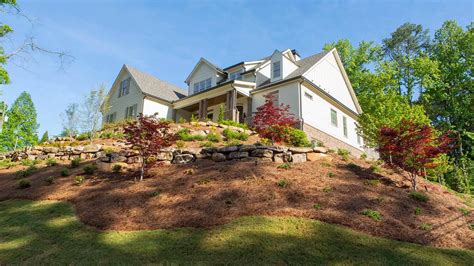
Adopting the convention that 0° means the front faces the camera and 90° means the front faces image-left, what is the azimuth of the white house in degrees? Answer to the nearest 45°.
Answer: approximately 45°

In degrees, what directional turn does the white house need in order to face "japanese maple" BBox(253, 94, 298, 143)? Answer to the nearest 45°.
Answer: approximately 45° to its left

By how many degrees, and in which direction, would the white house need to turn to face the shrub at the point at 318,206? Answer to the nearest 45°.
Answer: approximately 45° to its left

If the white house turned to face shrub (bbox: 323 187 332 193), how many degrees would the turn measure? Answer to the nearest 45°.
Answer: approximately 45° to its left

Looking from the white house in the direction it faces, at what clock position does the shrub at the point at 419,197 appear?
The shrub is roughly at 10 o'clock from the white house.

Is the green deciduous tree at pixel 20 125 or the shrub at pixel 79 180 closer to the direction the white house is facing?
the shrub

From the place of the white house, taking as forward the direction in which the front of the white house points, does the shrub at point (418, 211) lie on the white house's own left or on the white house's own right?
on the white house's own left

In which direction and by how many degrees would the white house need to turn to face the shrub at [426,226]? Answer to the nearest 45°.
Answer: approximately 45° to its left
